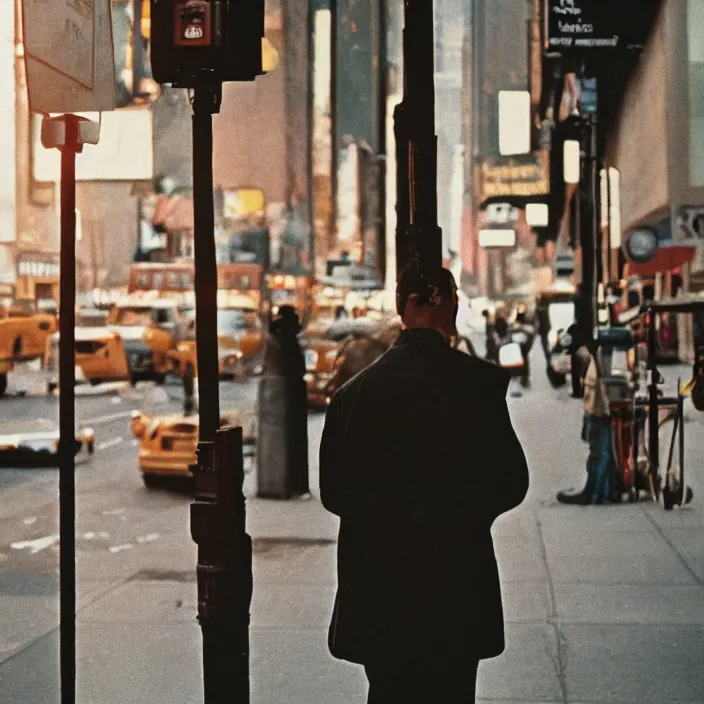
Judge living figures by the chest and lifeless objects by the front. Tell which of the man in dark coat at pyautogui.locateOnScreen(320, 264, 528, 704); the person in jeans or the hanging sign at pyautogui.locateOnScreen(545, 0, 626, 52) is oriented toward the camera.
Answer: the hanging sign

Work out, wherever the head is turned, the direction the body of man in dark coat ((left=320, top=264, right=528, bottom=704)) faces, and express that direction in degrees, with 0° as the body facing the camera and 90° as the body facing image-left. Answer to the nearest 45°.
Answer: approximately 180°

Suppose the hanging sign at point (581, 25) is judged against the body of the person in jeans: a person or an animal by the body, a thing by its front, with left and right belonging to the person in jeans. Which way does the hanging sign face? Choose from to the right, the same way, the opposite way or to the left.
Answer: to the left

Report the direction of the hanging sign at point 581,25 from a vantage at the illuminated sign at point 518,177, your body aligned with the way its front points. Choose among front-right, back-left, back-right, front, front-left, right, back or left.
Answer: front

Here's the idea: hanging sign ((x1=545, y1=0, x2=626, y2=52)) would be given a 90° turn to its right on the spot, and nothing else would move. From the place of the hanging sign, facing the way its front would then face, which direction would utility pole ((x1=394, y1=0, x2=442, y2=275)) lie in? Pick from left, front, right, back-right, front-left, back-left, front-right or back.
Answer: left

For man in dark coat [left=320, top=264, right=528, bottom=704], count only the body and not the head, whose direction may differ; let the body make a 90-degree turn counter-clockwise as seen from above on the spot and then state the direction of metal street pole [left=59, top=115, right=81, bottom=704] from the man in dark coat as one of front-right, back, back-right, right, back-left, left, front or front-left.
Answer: front-right

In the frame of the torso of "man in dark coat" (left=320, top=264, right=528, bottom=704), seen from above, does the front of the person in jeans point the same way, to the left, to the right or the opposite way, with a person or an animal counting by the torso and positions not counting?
to the left

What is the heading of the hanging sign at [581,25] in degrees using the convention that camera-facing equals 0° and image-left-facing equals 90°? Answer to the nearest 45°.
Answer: approximately 0°

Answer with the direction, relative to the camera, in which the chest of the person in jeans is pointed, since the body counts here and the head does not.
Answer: to the viewer's left

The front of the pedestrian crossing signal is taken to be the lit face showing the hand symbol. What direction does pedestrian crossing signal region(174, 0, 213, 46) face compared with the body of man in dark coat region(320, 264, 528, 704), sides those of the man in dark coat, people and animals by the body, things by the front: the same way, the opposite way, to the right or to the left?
the opposite way

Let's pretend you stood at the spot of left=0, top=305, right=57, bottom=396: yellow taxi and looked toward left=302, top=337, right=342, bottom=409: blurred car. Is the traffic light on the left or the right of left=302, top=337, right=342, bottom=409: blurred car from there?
right
